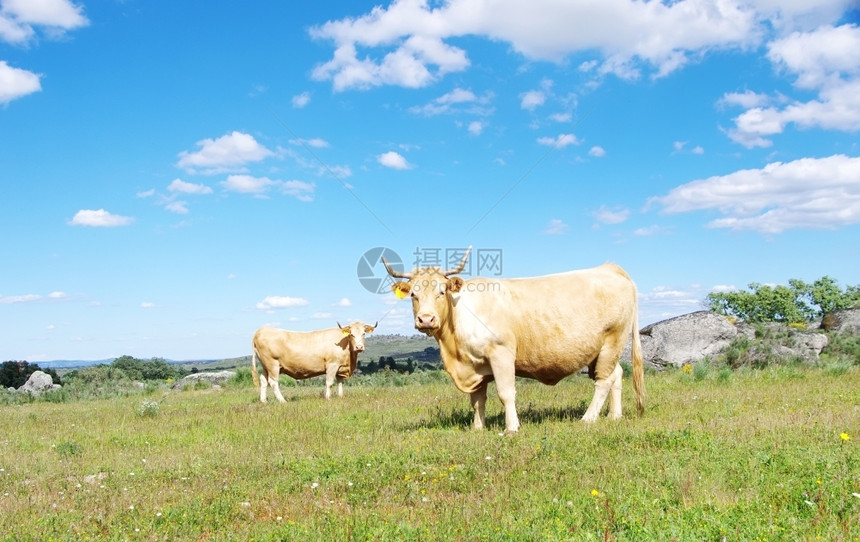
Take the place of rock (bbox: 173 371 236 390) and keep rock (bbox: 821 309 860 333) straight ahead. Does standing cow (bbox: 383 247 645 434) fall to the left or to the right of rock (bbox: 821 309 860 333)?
right

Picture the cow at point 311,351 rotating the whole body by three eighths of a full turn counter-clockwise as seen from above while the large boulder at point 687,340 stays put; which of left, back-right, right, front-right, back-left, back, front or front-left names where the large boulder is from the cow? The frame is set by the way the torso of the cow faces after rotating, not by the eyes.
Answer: back-right

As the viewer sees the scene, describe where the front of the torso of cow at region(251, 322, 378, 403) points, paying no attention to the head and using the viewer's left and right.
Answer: facing to the right of the viewer

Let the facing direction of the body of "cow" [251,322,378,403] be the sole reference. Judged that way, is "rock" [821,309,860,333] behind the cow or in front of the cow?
in front

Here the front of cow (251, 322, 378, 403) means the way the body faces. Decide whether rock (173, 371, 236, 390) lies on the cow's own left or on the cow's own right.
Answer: on the cow's own left
